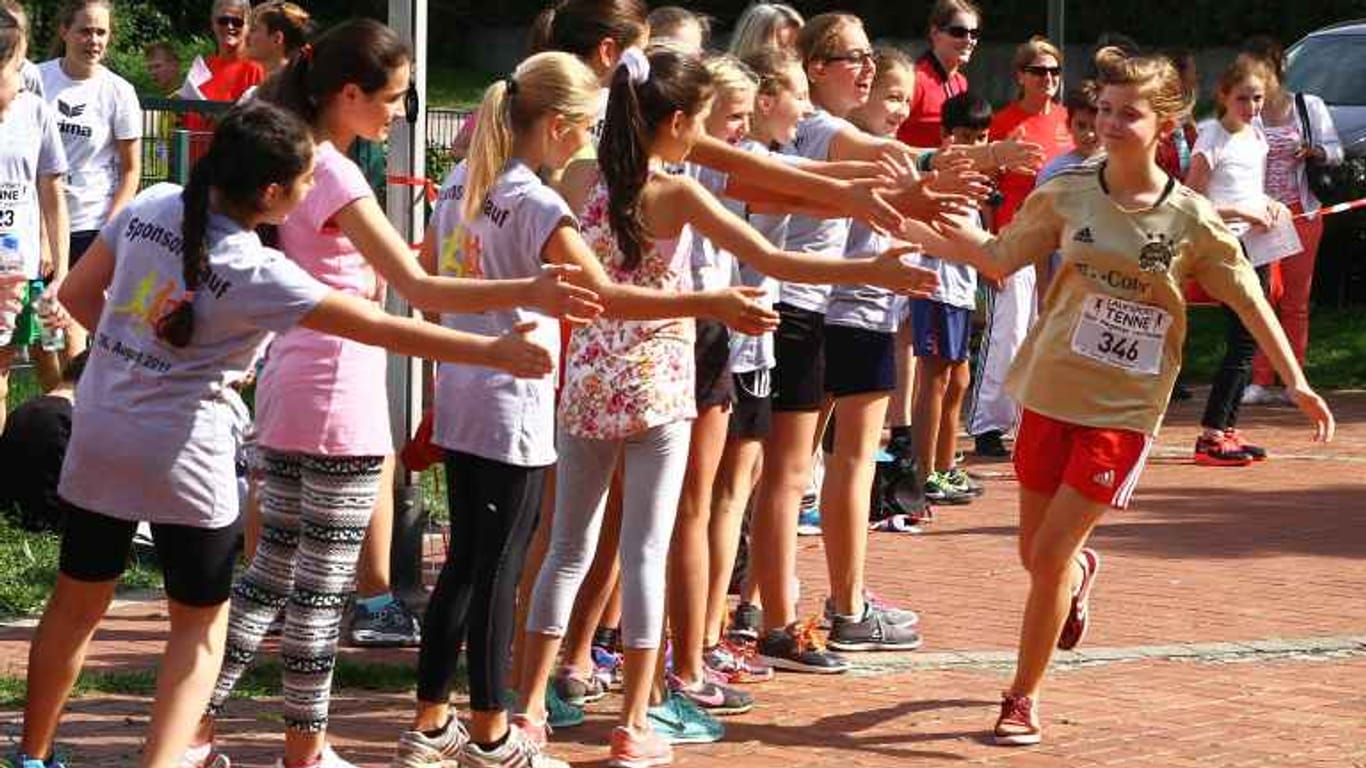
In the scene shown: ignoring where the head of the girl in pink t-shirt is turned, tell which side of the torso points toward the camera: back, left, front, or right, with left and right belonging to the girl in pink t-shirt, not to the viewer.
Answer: right

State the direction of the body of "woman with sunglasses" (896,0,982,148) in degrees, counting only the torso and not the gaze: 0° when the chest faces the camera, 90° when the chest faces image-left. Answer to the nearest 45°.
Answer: approximately 315°

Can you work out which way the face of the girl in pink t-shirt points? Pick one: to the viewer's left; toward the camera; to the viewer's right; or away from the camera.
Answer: to the viewer's right

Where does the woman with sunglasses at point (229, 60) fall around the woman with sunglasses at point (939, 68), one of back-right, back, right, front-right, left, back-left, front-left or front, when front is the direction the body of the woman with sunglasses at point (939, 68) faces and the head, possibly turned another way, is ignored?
back-right

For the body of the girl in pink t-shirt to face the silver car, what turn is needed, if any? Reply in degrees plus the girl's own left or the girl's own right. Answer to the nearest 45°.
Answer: approximately 45° to the girl's own left

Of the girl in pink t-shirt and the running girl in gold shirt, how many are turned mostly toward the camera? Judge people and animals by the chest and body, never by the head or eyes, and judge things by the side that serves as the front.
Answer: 1

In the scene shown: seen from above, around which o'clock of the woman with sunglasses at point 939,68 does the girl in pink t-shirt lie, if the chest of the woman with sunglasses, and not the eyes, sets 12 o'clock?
The girl in pink t-shirt is roughly at 2 o'clock from the woman with sunglasses.

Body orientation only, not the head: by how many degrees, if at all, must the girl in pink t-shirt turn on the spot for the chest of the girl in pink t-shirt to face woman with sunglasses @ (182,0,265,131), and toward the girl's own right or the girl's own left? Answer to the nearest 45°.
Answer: approximately 90° to the girl's own left

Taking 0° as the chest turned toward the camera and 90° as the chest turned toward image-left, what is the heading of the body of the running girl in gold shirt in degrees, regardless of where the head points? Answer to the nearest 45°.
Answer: approximately 0°

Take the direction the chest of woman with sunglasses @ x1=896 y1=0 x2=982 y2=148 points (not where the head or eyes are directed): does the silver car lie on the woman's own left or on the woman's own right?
on the woman's own left
